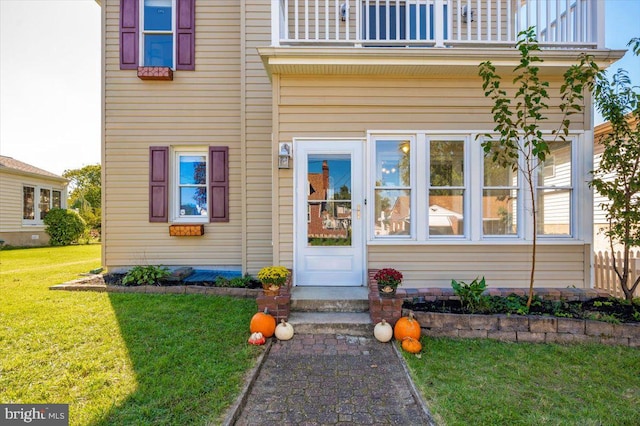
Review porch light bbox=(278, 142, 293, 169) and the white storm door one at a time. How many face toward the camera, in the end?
2

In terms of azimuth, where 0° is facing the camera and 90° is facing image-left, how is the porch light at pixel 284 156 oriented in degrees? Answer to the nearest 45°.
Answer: approximately 0°

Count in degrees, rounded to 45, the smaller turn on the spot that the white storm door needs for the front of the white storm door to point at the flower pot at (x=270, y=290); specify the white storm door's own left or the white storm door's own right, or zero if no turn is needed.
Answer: approximately 45° to the white storm door's own right

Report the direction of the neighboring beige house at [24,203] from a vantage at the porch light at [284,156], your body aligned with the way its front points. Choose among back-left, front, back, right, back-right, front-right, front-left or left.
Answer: back-right
